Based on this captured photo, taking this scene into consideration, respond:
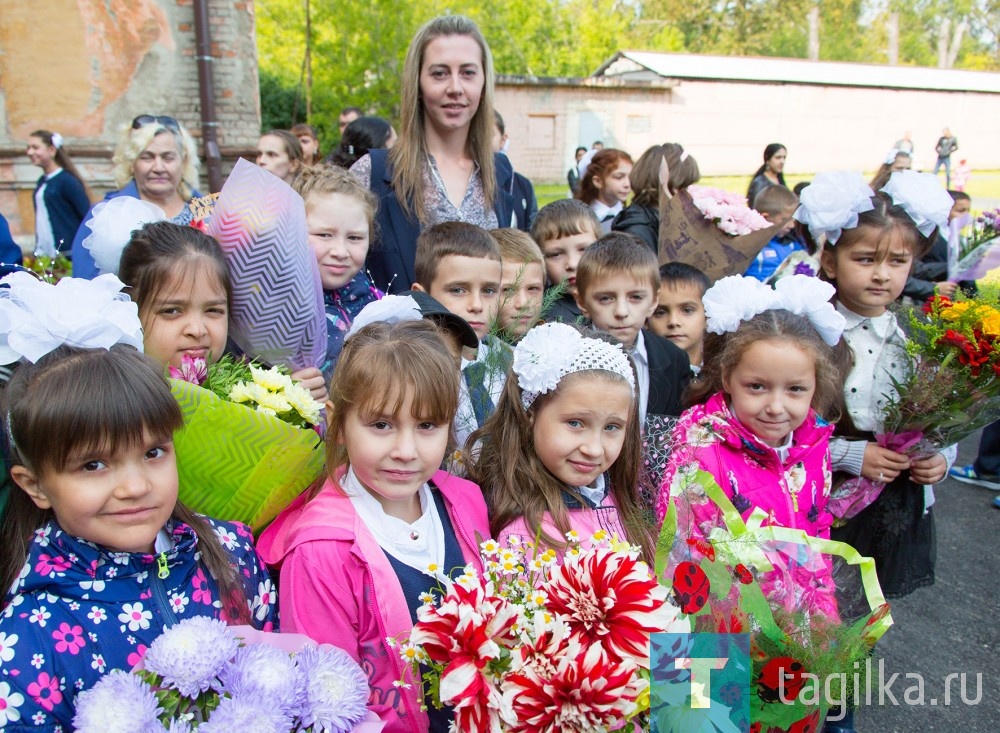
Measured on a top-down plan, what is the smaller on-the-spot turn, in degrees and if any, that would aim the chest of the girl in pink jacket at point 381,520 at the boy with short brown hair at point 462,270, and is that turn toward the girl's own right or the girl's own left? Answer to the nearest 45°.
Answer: approximately 135° to the girl's own left

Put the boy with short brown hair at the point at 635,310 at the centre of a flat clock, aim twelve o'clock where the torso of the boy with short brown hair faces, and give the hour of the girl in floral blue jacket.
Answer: The girl in floral blue jacket is roughly at 1 o'clock from the boy with short brown hair.

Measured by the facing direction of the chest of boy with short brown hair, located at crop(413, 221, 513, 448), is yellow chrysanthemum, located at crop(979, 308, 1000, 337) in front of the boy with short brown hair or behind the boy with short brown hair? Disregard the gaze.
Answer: in front

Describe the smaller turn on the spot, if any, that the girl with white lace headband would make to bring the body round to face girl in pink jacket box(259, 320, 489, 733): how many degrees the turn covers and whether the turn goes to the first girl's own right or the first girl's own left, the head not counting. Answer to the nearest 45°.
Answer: approximately 90° to the first girl's own right

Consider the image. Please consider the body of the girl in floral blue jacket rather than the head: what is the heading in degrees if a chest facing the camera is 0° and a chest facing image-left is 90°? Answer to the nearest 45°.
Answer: approximately 315°

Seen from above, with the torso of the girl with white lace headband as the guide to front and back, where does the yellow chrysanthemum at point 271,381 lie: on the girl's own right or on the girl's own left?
on the girl's own right

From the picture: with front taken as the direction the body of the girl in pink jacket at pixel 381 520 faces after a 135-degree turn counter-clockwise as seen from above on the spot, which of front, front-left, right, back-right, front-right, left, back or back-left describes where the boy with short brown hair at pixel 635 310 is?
front-right

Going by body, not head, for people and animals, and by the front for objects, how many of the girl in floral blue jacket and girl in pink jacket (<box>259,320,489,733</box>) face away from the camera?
0

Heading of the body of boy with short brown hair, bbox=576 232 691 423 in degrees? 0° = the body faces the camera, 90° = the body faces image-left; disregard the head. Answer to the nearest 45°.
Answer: approximately 0°

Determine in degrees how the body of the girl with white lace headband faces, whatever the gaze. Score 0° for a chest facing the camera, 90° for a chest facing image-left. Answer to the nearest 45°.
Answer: approximately 315°

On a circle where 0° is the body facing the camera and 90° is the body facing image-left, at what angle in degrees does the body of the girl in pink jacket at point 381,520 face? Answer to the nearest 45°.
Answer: approximately 315°
